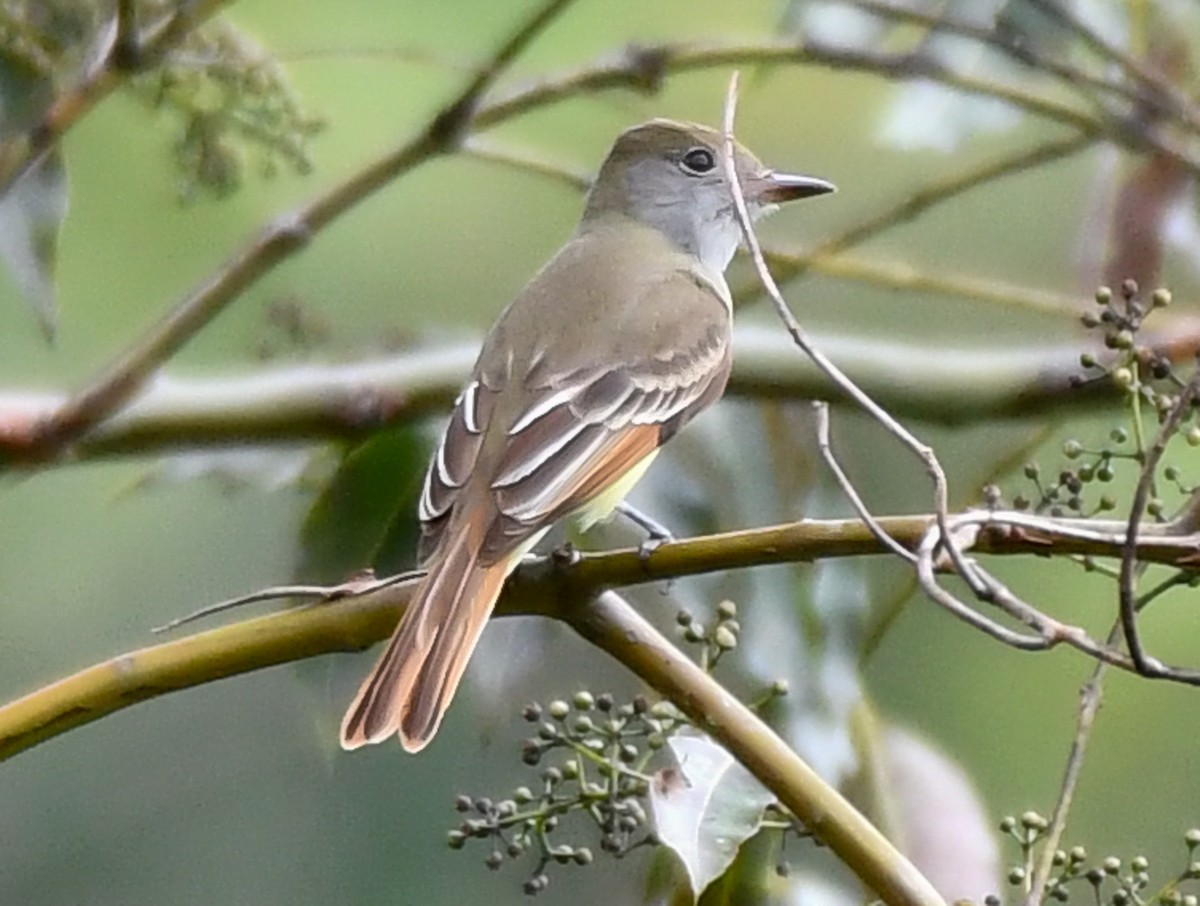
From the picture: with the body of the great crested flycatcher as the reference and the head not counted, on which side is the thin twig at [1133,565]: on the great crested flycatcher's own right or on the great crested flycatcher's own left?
on the great crested flycatcher's own right

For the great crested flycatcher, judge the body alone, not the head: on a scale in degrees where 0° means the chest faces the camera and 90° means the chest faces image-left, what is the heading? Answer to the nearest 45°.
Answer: approximately 225°
